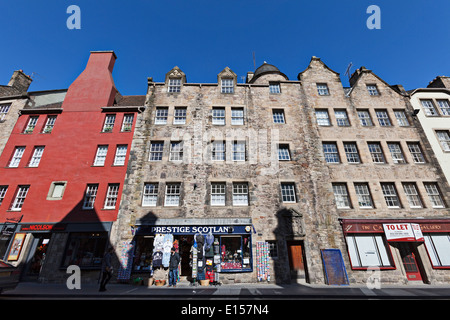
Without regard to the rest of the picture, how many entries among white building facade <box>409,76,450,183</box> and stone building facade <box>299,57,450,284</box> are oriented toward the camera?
2

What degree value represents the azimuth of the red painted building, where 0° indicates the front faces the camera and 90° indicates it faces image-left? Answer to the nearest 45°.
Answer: approximately 0°

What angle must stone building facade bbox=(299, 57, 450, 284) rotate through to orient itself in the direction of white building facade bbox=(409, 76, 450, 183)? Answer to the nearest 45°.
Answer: approximately 135° to its left

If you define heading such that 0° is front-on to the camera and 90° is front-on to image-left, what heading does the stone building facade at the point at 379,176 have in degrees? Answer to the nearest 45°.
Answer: approximately 0°

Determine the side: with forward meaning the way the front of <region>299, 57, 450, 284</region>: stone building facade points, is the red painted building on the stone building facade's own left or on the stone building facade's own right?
on the stone building facade's own right

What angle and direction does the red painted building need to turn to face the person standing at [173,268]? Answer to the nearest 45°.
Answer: approximately 45° to its left
